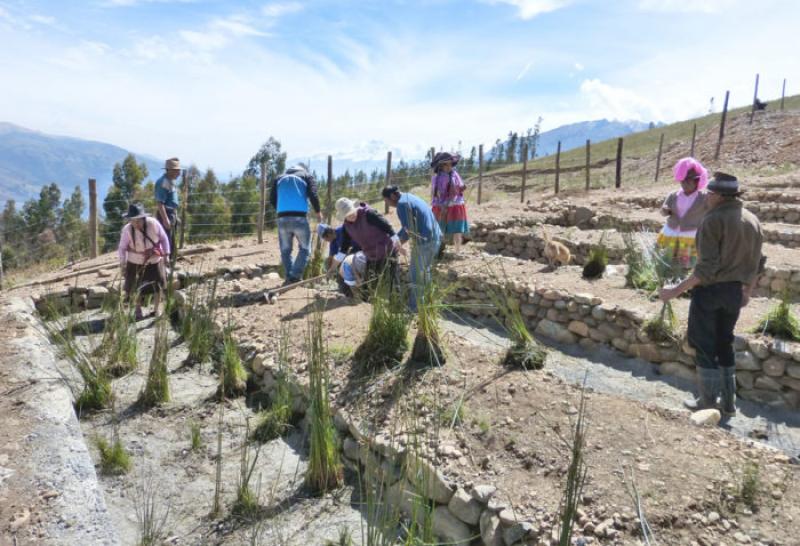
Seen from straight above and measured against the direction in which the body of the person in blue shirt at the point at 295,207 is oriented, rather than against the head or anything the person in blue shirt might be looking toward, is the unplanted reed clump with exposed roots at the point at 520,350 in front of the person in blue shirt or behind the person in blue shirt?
behind

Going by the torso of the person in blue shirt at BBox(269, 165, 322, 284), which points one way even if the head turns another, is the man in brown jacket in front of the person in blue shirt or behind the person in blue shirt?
behind

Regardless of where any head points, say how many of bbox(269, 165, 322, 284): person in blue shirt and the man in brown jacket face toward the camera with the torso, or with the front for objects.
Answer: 0

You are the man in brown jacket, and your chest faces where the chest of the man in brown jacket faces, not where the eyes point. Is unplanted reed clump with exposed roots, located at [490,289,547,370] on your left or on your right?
on your left

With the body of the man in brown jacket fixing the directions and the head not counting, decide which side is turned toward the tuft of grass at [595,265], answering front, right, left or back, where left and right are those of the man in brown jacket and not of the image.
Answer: front

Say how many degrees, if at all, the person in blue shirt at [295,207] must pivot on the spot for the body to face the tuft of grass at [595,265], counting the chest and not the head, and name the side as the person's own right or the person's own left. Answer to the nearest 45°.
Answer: approximately 90° to the person's own right

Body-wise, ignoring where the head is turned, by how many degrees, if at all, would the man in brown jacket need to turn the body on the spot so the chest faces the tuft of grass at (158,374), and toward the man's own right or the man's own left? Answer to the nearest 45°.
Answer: approximately 45° to the man's own left

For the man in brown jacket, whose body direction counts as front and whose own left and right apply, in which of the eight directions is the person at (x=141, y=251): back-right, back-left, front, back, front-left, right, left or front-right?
front-left

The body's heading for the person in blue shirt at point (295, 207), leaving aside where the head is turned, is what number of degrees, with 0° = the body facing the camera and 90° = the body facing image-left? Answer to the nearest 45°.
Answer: approximately 180°

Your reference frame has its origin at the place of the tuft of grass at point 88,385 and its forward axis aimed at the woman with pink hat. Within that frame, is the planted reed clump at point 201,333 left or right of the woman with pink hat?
left

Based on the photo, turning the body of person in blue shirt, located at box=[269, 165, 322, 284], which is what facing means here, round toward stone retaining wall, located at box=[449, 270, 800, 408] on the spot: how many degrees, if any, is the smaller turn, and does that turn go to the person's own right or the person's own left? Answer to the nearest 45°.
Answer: approximately 135° to the person's own right

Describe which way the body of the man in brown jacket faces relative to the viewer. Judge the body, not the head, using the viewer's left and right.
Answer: facing away from the viewer and to the left of the viewer

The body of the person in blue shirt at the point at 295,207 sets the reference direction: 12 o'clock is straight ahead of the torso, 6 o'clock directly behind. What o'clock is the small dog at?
The small dog is roughly at 3 o'clock from the person in blue shirt.
